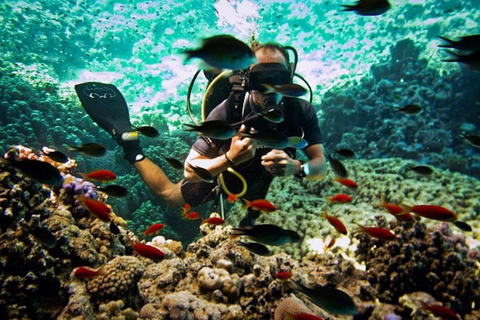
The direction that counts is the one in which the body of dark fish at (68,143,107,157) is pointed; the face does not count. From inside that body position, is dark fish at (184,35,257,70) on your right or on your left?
on your right

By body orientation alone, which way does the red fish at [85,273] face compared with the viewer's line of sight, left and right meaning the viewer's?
facing to the left of the viewer

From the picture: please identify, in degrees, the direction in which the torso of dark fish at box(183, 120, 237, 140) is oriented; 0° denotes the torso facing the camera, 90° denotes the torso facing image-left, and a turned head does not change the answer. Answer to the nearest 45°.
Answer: approximately 270°
